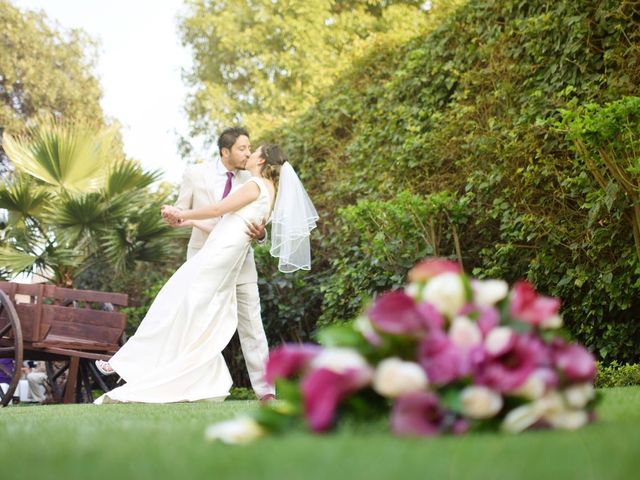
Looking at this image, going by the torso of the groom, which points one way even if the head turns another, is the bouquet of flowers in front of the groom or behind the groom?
in front

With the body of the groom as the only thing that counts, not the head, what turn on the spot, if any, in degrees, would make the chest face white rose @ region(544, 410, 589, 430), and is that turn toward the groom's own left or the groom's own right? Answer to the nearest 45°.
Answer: approximately 45° to the groom's own right

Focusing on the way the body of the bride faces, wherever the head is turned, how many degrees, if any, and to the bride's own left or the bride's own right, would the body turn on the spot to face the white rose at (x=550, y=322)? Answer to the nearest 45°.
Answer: approximately 90° to the bride's own left

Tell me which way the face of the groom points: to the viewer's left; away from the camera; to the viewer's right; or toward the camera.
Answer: to the viewer's right

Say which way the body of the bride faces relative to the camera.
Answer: to the viewer's left

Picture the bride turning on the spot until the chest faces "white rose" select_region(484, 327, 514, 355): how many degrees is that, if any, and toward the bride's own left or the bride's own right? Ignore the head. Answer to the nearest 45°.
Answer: approximately 90° to the bride's own left

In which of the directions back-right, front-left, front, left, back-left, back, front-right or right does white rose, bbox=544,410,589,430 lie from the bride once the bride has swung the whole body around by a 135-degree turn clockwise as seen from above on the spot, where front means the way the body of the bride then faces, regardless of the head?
back-right

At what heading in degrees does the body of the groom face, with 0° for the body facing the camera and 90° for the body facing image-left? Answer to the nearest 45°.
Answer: approximately 315°

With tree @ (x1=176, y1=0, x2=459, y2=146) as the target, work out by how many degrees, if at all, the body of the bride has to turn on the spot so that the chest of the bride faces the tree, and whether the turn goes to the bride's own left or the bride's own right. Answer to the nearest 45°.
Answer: approximately 90° to the bride's own right

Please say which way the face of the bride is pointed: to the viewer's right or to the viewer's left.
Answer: to the viewer's left

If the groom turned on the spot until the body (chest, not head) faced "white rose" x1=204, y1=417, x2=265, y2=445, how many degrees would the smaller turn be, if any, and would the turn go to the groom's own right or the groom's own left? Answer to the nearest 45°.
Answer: approximately 45° to the groom's own right

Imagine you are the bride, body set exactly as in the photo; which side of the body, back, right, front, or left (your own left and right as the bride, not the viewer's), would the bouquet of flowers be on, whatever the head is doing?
left

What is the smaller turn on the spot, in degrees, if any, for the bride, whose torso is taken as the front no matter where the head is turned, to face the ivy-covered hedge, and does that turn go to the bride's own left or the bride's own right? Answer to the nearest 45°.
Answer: approximately 180°
